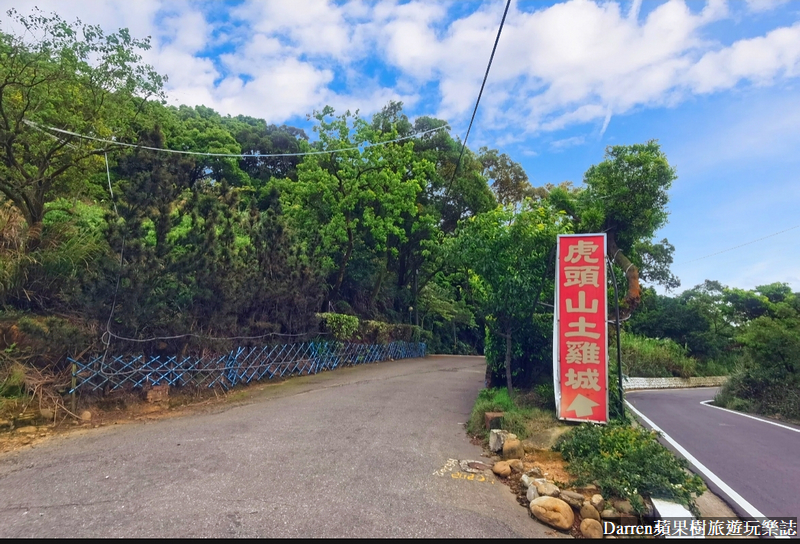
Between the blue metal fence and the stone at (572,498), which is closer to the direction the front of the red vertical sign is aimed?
the stone

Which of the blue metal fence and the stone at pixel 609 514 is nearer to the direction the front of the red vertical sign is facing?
the stone

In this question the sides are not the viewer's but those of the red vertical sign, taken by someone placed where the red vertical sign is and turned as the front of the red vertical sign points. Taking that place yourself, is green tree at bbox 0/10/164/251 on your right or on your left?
on your right

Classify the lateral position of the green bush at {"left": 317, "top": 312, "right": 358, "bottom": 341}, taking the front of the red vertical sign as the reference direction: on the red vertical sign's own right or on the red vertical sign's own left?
on the red vertical sign's own right

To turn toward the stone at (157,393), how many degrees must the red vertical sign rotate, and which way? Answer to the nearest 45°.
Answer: approximately 90° to its right

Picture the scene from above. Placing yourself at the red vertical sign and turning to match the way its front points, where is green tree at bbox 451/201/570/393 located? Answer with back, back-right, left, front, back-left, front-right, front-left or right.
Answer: back-right

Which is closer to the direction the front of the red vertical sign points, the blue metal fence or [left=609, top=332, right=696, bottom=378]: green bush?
the blue metal fence

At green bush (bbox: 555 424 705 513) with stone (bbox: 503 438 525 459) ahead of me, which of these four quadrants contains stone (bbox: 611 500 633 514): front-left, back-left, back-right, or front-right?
back-left

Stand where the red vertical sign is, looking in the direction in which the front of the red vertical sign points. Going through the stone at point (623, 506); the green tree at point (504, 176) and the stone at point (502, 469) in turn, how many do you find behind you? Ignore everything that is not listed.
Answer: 1

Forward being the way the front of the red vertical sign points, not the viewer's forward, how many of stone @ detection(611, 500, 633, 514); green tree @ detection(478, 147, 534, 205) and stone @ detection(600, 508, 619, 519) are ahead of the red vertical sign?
2

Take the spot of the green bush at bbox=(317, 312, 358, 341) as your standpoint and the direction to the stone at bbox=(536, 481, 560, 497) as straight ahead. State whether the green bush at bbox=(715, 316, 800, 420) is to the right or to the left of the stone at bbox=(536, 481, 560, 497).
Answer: left

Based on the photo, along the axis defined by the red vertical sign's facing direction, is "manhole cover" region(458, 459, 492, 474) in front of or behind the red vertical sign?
in front

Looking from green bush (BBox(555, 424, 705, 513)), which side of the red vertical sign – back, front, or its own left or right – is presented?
front

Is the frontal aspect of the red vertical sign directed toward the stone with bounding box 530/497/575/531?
yes

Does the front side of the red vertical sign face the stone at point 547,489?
yes

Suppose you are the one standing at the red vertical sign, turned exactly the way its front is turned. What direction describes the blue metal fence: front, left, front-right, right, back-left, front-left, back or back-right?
right

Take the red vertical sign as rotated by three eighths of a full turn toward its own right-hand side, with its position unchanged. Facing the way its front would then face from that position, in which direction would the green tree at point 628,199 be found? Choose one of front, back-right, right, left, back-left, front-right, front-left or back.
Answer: front-right

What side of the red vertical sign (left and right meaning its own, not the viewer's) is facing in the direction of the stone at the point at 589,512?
front
